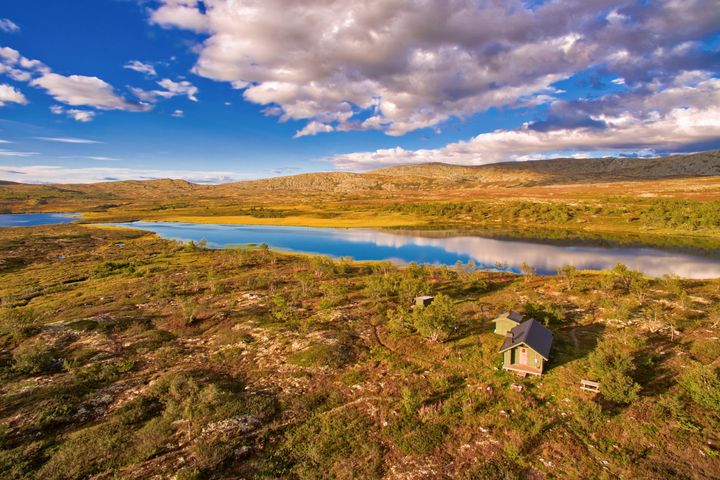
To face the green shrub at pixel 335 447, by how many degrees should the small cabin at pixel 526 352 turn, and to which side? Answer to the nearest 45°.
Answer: approximately 45° to its right

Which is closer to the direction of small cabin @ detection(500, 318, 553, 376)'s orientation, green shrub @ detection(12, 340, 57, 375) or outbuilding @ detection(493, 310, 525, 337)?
the green shrub

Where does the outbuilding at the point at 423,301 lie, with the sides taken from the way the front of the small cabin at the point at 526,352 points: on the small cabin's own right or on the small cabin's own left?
on the small cabin's own right

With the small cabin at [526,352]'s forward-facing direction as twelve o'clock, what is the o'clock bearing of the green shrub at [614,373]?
The green shrub is roughly at 9 o'clock from the small cabin.

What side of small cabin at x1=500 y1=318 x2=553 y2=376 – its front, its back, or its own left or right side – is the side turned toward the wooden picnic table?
left

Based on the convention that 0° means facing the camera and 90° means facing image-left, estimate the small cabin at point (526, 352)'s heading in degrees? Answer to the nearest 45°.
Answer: approximately 0°

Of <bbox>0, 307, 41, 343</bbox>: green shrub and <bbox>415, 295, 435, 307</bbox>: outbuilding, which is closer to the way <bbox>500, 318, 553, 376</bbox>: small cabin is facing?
the green shrub

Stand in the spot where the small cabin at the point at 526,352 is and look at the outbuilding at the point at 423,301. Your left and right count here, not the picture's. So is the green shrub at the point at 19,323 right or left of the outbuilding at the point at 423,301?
left

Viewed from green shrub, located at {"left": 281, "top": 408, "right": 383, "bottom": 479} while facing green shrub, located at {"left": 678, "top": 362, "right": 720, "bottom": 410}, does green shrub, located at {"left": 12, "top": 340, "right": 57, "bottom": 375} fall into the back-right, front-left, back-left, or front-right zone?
back-left

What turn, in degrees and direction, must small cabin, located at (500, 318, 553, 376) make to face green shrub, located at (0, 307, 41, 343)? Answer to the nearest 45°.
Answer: approximately 90° to its right

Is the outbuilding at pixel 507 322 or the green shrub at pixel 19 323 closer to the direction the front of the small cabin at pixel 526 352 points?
the green shrub

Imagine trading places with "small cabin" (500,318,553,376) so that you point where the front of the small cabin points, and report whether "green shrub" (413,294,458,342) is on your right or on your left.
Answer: on your right

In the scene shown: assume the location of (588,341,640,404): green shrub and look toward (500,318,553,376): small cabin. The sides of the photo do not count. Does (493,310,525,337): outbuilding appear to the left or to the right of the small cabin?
right
